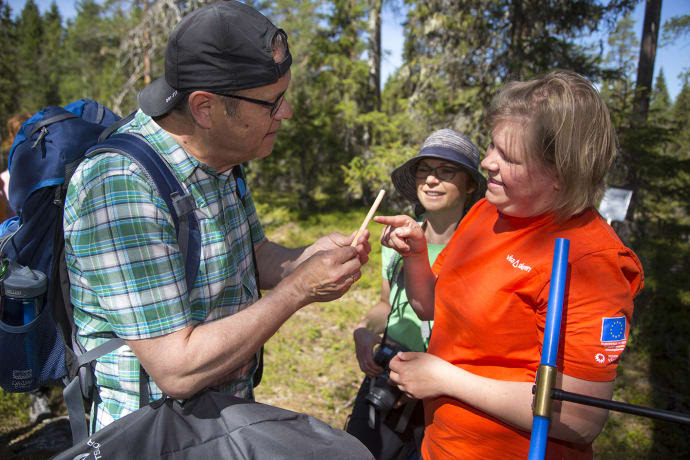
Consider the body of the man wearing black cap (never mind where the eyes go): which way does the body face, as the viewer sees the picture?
to the viewer's right

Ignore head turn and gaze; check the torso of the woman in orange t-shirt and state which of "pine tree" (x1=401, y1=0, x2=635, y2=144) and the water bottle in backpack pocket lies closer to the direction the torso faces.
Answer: the water bottle in backpack pocket

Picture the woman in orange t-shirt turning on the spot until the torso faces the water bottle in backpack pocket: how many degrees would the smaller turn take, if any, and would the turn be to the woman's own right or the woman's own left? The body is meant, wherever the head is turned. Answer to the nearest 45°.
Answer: approximately 45° to the woman's own right

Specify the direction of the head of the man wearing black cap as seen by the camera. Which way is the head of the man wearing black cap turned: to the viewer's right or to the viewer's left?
to the viewer's right

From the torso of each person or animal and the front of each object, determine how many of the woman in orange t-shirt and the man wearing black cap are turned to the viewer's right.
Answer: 1

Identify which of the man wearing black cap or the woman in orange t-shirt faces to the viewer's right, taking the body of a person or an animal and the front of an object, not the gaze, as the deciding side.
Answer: the man wearing black cap

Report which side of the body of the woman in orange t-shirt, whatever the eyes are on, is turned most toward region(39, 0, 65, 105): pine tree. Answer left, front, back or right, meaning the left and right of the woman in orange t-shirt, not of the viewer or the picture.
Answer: right

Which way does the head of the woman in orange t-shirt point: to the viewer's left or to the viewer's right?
to the viewer's left

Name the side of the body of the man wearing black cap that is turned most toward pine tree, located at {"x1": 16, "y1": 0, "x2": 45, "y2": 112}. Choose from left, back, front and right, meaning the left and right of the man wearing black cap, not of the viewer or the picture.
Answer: left

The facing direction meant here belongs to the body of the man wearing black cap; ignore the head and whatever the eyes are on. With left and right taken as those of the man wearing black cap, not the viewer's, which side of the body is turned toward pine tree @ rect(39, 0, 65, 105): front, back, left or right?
left

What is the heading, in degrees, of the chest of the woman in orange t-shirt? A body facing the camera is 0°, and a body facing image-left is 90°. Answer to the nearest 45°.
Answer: approximately 45°

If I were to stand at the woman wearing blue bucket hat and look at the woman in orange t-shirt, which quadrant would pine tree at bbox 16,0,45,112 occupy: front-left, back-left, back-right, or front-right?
back-right
